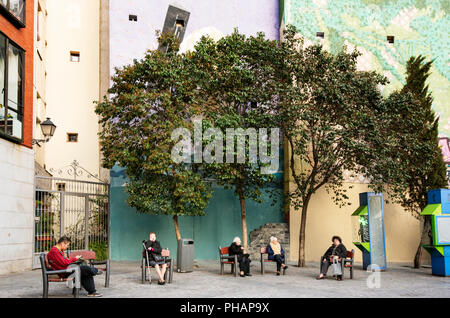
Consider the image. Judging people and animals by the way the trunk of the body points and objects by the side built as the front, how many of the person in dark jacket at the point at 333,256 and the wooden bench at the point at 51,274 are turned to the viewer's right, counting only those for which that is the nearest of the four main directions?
1

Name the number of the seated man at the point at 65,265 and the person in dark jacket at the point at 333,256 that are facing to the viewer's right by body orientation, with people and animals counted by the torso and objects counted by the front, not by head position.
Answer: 1

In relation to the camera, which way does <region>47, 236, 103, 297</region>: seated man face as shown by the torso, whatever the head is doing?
to the viewer's right

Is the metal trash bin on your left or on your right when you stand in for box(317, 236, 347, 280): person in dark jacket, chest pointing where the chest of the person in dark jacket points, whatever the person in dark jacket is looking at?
on your right

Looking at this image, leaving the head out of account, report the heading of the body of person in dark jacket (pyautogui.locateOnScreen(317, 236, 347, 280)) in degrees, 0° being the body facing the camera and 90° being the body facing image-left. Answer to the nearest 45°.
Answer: approximately 45°

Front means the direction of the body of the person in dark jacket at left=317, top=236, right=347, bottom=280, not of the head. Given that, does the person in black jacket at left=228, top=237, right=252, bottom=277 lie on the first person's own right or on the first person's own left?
on the first person's own right

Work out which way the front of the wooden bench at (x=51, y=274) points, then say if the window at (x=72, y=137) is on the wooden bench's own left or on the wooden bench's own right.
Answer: on the wooden bench's own left

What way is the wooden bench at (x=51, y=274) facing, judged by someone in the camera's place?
facing to the right of the viewer
